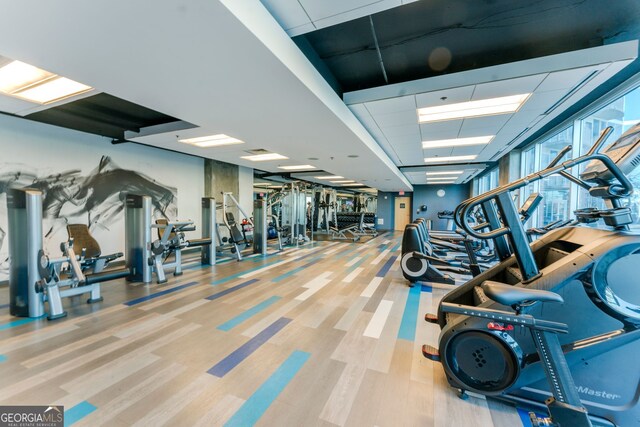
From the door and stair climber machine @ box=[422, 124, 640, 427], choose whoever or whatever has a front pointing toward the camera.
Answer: the door

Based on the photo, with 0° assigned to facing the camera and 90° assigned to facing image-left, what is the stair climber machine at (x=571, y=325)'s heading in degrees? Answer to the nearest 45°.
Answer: approximately 270°

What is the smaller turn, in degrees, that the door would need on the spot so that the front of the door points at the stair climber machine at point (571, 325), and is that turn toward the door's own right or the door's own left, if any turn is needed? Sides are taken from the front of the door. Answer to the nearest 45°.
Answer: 0° — it already faces it

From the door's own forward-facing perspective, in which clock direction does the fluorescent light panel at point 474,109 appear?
The fluorescent light panel is roughly at 12 o'clock from the door.

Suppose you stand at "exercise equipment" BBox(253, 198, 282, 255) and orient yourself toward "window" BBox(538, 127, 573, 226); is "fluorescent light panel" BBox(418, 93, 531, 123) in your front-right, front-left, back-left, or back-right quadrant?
front-right

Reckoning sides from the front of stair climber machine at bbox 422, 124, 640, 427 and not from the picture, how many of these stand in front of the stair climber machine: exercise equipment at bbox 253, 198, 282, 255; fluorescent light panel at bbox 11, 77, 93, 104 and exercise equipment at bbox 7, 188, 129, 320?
0

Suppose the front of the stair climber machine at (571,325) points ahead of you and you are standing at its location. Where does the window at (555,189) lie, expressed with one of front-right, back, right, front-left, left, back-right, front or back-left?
left

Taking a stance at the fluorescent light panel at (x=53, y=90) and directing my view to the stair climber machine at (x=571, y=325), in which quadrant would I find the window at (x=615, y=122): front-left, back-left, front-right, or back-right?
front-left

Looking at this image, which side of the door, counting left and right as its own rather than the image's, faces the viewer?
front

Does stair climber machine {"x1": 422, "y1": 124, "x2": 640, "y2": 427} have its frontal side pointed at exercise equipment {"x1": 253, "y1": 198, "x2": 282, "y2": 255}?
no

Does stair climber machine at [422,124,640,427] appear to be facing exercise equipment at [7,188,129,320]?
no

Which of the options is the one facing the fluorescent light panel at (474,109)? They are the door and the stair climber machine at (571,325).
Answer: the door

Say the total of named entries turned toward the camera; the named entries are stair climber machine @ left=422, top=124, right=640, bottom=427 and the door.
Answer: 1

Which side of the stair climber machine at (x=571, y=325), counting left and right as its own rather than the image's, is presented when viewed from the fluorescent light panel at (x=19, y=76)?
back

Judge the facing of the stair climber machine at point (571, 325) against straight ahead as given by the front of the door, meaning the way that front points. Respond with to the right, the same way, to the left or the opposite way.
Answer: to the left

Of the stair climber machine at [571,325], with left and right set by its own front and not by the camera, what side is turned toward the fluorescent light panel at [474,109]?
left
